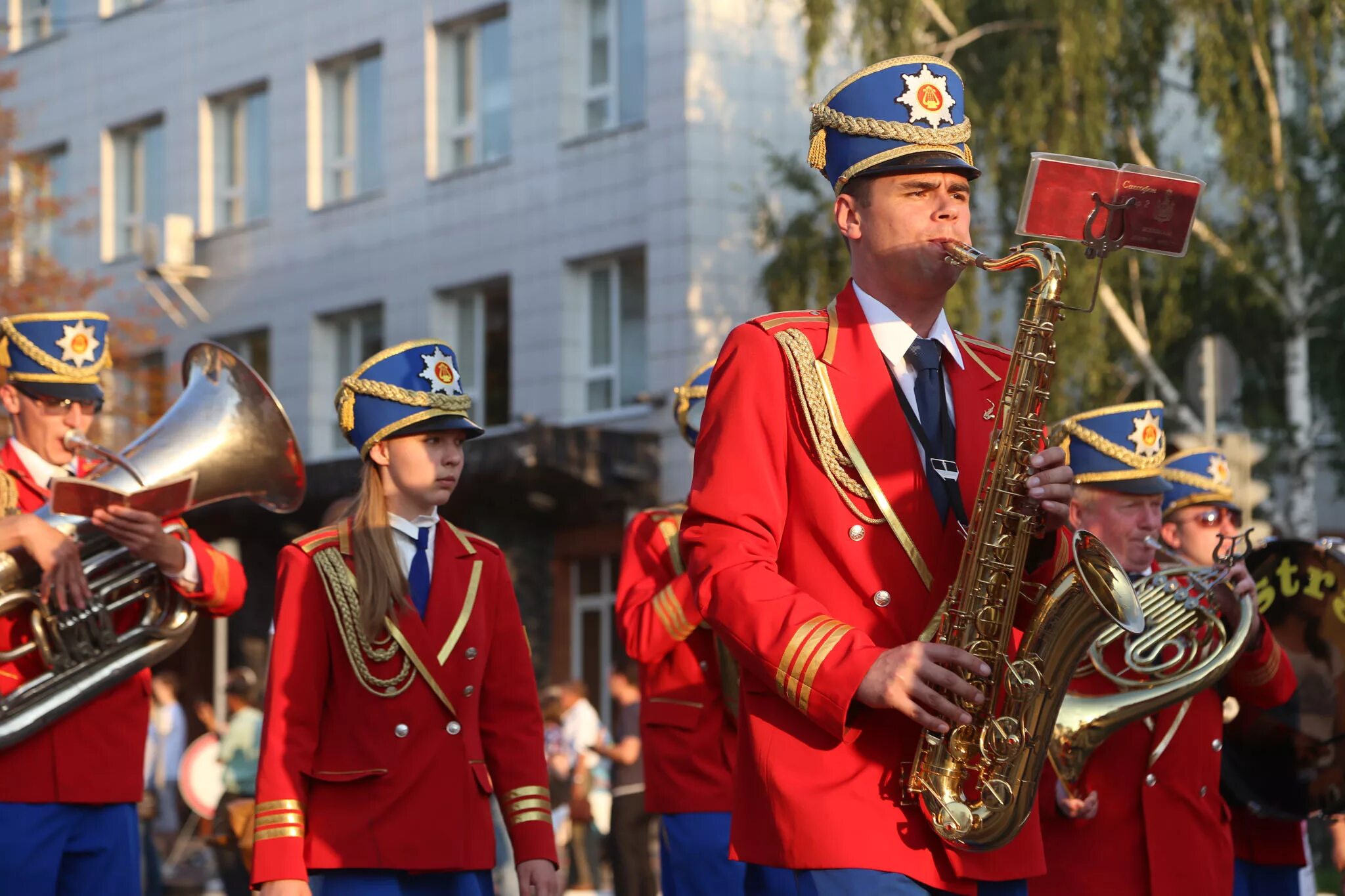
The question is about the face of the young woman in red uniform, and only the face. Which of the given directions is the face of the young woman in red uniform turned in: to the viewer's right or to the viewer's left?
to the viewer's right

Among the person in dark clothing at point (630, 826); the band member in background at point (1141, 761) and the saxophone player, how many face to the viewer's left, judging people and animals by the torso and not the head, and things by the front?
1

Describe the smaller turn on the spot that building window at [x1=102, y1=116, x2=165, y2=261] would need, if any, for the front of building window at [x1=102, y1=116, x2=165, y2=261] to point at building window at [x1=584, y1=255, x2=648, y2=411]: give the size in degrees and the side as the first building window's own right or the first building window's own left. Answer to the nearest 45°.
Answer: approximately 90° to the first building window's own left

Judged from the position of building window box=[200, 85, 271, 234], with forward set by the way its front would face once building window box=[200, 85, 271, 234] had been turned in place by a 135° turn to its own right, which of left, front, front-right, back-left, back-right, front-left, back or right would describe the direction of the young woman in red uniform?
back

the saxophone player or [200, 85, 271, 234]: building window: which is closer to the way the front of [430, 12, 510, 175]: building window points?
the saxophone player

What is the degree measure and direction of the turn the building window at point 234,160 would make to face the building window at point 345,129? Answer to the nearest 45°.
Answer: approximately 90° to its left

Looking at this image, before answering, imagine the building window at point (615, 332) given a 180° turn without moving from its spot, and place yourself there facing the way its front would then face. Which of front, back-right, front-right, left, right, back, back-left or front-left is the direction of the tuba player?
back-right

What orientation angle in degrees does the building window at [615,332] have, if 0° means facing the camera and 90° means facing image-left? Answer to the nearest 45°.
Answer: approximately 45°

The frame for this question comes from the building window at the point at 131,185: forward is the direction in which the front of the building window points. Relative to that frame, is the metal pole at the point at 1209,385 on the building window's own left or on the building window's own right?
on the building window's own left
